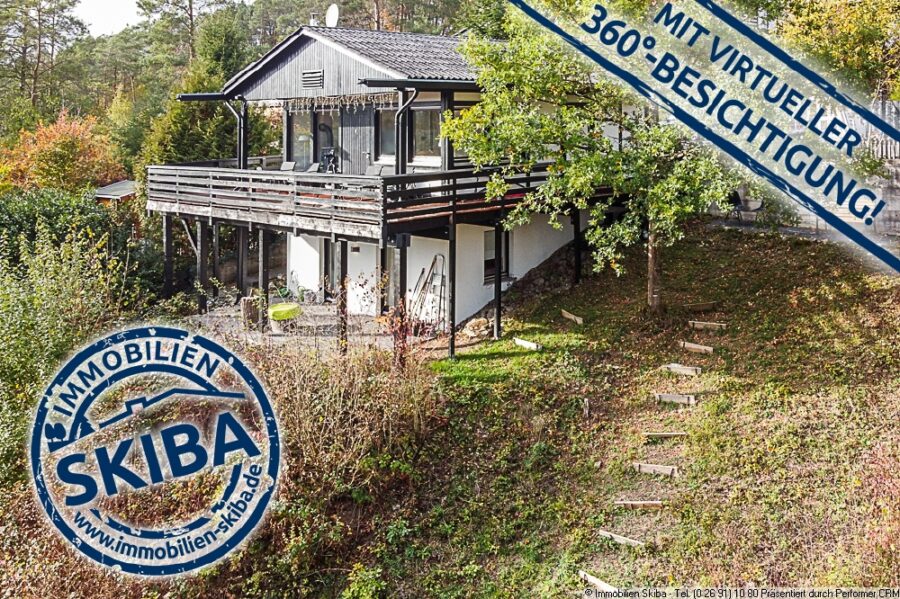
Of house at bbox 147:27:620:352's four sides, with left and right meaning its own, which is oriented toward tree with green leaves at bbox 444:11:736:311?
left

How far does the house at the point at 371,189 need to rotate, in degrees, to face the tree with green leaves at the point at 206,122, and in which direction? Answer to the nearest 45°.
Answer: approximately 90° to its right

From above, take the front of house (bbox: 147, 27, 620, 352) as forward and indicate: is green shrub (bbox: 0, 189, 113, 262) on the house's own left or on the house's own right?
on the house's own right

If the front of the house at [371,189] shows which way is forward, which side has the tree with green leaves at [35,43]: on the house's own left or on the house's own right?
on the house's own right

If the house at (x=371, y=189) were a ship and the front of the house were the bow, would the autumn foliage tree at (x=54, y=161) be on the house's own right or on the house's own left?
on the house's own right
